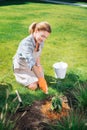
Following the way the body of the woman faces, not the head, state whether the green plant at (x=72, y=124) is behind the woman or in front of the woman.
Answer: in front

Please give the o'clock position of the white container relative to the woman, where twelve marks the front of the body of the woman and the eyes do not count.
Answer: The white container is roughly at 10 o'clock from the woman.

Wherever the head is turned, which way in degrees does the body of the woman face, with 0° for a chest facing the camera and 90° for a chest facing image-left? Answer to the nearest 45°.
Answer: approximately 315°

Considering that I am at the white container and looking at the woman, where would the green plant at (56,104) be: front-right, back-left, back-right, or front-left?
front-left

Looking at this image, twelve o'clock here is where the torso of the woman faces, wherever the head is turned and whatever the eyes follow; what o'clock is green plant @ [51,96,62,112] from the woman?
The green plant is roughly at 1 o'clock from the woman.

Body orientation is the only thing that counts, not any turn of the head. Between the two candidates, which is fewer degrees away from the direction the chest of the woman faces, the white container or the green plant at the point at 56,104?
the green plant
